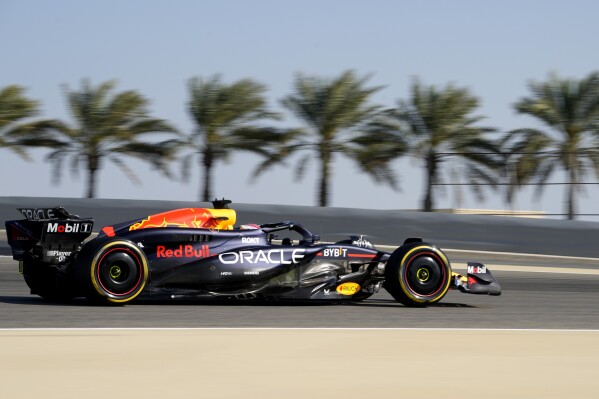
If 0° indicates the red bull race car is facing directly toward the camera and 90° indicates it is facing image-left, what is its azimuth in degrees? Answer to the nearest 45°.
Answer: approximately 270°

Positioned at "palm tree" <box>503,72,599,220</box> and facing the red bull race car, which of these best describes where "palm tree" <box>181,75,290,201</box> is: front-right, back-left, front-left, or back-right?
front-right

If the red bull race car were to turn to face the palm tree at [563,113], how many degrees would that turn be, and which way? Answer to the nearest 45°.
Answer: approximately 45° to its left

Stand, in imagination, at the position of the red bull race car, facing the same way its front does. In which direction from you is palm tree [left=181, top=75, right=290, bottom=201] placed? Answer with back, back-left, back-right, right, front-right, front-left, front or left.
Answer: left

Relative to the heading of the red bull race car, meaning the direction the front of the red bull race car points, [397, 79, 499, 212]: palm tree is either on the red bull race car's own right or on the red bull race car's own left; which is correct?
on the red bull race car's own left
